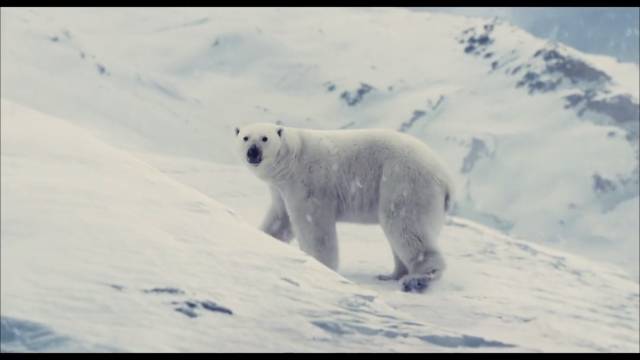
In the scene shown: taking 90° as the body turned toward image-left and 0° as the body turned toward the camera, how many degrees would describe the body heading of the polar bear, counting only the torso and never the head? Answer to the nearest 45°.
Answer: approximately 90°
